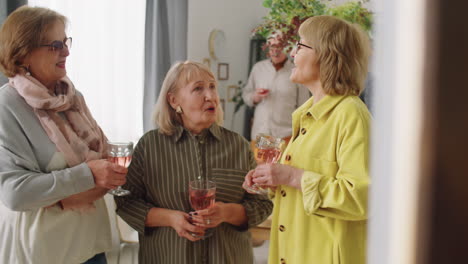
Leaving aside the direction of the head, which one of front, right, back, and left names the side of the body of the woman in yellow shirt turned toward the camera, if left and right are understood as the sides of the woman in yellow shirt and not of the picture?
left

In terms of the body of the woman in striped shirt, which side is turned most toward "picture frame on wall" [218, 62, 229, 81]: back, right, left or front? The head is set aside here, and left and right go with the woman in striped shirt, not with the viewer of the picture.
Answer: back

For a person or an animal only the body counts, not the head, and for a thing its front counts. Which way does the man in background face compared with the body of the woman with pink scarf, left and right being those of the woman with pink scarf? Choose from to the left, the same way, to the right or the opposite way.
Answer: to the right

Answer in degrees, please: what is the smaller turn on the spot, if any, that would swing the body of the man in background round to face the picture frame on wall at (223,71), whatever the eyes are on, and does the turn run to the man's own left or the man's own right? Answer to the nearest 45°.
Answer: approximately 135° to the man's own right

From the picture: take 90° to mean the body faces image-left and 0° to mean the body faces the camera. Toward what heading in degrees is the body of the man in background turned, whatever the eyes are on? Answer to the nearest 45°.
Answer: approximately 0°

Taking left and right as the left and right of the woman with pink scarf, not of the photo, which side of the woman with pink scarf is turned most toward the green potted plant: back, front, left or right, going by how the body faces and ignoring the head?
left

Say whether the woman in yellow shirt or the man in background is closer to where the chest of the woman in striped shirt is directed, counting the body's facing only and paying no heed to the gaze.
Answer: the woman in yellow shirt

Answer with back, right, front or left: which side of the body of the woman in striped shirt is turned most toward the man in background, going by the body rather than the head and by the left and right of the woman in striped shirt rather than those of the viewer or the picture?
back

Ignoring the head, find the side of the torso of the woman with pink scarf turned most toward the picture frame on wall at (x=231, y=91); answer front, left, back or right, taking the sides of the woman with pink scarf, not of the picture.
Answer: left

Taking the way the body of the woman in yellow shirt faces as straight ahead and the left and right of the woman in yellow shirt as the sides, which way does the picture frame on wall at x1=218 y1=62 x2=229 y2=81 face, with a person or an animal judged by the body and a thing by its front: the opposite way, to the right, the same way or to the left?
to the left
